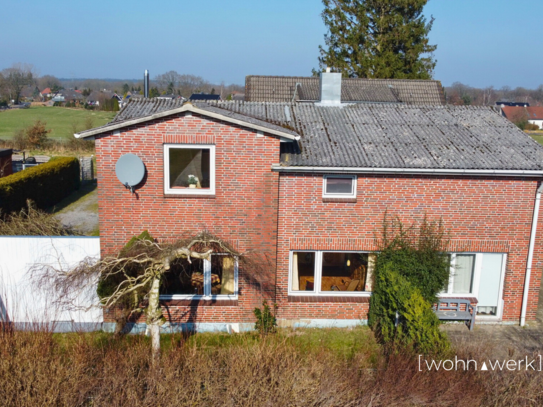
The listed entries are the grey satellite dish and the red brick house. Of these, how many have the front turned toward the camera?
2

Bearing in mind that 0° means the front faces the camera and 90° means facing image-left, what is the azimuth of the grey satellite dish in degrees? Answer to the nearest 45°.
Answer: approximately 0°

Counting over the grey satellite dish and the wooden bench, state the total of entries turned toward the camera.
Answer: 2

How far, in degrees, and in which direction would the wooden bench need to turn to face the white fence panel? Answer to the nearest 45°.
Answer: approximately 45° to its right

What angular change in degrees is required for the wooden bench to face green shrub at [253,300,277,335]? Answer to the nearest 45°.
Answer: approximately 45° to its right

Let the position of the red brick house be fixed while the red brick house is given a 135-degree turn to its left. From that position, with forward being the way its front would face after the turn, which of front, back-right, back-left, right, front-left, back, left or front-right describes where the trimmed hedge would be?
left

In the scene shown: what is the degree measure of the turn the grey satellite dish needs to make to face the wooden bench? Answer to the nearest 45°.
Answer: approximately 90° to its left

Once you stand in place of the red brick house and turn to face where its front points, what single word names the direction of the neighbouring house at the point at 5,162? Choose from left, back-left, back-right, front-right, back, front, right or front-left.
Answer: back-right

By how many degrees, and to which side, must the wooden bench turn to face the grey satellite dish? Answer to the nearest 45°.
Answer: approximately 45° to its right

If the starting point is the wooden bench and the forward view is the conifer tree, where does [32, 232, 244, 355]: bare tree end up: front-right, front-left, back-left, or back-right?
back-left

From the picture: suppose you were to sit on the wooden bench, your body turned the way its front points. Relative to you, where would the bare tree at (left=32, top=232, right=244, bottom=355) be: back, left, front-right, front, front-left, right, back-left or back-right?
front-right

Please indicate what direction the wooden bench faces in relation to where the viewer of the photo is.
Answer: facing the viewer

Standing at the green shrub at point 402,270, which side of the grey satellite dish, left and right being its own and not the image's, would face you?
left

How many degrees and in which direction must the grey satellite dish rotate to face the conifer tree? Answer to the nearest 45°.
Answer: approximately 135° to its left
